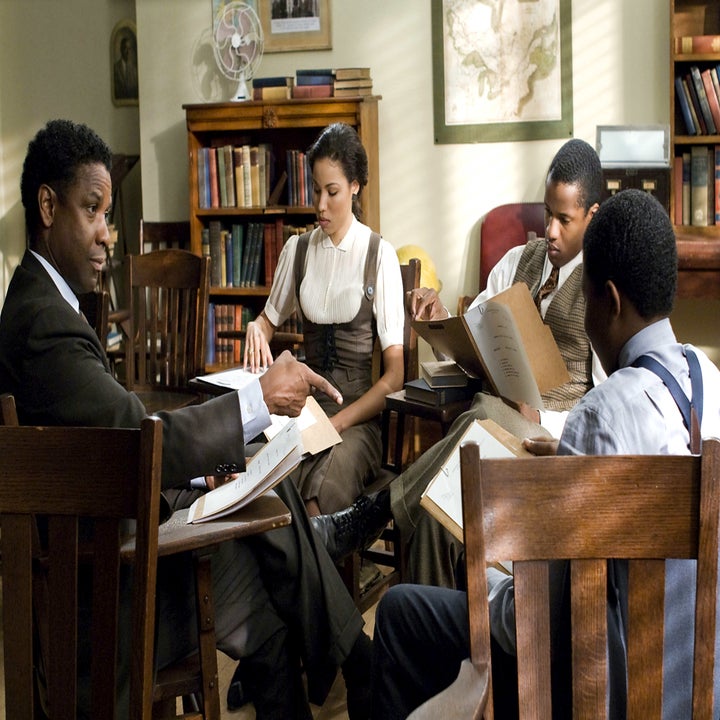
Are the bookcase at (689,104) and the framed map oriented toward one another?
no

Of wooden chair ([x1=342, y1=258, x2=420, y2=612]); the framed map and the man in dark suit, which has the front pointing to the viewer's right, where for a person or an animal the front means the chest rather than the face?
the man in dark suit

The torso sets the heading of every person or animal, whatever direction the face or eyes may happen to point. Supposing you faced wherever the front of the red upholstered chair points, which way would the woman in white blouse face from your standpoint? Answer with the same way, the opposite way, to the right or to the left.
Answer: the same way

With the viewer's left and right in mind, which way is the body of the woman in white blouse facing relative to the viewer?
facing the viewer and to the left of the viewer

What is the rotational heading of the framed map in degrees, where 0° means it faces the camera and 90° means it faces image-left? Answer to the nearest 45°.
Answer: approximately 0°

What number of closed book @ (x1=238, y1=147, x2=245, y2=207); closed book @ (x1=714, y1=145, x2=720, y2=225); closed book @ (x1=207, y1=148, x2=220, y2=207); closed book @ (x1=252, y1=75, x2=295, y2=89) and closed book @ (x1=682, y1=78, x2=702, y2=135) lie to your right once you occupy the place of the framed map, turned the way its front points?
3

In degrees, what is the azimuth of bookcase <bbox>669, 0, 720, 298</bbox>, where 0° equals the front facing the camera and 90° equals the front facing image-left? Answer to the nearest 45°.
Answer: approximately 0°

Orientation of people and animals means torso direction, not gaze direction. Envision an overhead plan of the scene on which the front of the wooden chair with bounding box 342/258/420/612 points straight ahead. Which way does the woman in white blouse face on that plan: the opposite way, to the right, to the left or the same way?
the same way

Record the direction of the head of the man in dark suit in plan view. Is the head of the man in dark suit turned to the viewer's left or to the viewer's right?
to the viewer's right

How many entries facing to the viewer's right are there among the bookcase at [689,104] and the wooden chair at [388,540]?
0

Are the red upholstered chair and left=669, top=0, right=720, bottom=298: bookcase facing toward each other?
no

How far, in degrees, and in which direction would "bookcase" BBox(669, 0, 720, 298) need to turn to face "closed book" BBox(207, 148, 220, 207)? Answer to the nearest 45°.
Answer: approximately 90° to its right

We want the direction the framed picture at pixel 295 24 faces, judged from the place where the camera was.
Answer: facing the viewer

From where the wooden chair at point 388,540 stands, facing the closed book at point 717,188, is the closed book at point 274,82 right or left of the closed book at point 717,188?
left

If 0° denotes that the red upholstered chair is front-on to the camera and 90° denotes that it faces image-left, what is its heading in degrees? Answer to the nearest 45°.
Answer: approximately 45°

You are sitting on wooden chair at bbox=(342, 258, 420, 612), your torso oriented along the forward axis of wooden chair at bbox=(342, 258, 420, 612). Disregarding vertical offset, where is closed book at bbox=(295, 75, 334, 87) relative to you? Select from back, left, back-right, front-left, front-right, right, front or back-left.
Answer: back-right
